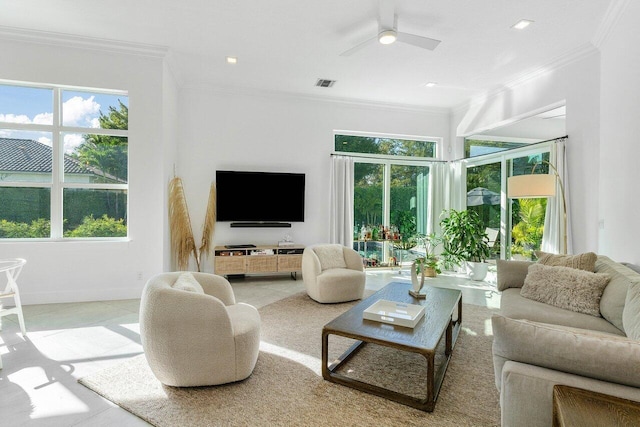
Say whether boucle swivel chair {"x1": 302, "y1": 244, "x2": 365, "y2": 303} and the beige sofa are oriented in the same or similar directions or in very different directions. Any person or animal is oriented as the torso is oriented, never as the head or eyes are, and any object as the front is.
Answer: very different directions

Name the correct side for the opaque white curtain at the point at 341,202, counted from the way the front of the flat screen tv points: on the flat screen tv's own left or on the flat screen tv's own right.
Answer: on the flat screen tv's own left

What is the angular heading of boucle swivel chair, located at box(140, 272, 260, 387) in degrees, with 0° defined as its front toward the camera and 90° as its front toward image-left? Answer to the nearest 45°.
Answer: approximately 270°

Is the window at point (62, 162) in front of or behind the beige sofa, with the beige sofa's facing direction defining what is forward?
in front

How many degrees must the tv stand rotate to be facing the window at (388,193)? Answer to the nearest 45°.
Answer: approximately 90° to its left

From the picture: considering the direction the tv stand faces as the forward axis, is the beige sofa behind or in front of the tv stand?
in front

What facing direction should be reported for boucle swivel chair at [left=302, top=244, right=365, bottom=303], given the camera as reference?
facing the viewer and to the right of the viewer

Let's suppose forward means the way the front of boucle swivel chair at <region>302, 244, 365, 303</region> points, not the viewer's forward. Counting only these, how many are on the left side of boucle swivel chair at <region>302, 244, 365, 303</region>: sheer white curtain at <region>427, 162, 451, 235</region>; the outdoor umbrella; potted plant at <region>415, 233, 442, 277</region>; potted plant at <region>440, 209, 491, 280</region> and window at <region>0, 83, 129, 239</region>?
4

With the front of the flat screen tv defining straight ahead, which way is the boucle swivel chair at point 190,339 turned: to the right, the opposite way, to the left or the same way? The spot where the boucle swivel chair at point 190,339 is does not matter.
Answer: to the left

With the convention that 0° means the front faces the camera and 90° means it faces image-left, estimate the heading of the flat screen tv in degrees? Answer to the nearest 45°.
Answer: approximately 0°

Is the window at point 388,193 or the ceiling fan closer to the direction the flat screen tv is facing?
the ceiling fan

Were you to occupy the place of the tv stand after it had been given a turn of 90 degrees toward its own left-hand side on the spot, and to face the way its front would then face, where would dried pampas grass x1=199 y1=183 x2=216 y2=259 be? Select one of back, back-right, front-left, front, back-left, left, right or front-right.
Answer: back

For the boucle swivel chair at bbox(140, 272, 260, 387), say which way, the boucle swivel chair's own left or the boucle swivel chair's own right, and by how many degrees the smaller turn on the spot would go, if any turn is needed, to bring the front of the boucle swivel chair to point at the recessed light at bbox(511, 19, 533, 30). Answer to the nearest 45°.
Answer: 0° — it already faces it

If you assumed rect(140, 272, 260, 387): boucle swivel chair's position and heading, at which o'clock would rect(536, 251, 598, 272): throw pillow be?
The throw pillow is roughly at 12 o'clock from the boucle swivel chair.

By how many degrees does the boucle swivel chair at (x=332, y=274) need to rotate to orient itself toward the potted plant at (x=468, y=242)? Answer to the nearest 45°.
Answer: approximately 90° to its left

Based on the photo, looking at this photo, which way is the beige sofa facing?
to the viewer's left

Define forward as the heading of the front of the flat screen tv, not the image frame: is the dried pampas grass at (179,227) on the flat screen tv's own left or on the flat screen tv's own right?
on the flat screen tv's own right

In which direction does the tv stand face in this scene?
toward the camera
